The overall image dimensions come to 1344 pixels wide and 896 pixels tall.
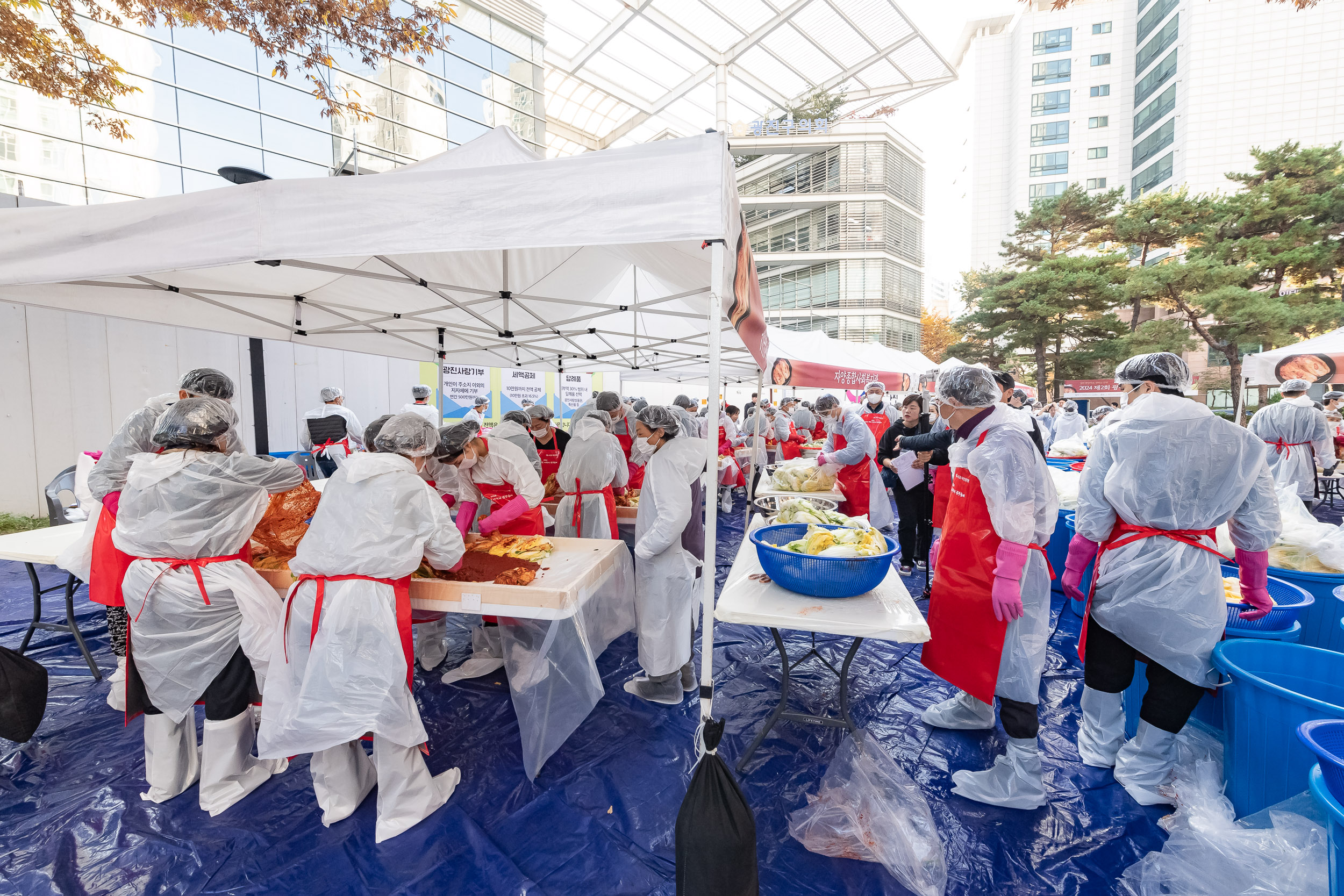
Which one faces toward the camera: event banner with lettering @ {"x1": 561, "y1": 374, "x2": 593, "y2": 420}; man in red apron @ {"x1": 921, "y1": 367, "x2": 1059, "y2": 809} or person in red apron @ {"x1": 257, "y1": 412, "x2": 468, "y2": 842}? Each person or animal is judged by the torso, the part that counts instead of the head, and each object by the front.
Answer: the event banner with lettering

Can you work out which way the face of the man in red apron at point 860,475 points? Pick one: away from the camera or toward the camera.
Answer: toward the camera

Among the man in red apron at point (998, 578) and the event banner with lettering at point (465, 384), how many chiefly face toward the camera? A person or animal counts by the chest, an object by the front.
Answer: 1

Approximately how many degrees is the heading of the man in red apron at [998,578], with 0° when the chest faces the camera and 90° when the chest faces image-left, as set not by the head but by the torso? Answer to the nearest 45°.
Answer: approximately 90°

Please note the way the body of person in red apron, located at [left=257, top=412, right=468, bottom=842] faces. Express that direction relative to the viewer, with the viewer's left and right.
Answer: facing away from the viewer and to the right of the viewer

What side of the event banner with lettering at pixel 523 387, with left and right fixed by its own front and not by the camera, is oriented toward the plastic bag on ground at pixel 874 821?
front

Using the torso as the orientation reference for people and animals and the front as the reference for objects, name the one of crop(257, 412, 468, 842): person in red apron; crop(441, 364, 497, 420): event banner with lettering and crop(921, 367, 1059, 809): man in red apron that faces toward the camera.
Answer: the event banner with lettering

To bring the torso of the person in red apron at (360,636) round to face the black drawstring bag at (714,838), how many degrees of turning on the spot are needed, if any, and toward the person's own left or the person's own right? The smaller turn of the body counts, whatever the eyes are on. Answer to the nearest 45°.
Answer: approximately 90° to the person's own right

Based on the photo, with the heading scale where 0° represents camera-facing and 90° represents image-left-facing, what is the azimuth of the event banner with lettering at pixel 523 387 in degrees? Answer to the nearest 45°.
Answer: approximately 0°

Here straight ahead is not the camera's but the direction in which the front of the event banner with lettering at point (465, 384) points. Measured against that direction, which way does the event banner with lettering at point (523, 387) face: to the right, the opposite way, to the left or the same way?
the same way

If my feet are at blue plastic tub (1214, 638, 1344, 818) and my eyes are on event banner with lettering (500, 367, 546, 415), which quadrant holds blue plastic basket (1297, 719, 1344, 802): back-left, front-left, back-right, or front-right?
back-left

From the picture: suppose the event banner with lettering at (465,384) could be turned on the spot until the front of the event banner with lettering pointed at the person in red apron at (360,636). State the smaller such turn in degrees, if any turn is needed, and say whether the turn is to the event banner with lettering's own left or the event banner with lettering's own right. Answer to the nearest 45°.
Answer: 0° — it already faces them

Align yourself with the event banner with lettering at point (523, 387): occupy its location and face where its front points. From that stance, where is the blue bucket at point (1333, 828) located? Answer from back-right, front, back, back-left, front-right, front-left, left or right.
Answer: front

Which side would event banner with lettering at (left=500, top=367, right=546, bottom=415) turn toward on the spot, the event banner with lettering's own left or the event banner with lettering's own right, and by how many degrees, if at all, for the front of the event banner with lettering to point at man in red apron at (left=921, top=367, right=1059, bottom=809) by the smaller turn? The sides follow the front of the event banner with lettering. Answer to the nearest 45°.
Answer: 0° — it already faces them

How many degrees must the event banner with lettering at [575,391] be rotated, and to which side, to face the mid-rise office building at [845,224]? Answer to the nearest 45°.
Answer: approximately 135° to its left

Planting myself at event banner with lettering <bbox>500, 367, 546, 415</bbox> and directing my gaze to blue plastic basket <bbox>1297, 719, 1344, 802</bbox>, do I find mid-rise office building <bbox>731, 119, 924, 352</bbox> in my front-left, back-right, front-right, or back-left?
back-left

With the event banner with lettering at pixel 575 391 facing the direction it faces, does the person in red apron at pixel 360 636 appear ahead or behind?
ahead

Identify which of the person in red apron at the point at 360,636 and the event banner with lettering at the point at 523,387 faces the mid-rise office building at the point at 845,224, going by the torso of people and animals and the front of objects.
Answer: the person in red apron

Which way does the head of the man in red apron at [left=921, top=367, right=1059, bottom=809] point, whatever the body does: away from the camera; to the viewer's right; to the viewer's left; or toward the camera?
to the viewer's left
